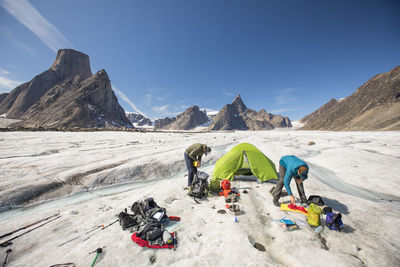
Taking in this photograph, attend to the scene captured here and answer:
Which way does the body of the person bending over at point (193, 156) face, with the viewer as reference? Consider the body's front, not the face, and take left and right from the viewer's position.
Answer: facing to the right of the viewer

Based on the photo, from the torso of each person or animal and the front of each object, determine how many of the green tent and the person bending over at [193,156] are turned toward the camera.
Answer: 1

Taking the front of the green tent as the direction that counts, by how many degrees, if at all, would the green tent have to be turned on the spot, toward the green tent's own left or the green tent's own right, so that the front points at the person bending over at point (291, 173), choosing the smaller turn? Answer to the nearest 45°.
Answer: approximately 45° to the green tent's own left

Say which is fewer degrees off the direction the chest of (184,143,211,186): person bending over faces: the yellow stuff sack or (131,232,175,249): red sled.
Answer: the yellow stuff sack

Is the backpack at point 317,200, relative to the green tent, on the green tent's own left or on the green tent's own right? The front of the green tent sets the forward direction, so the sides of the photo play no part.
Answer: on the green tent's own left

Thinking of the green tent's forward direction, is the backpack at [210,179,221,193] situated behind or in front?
in front

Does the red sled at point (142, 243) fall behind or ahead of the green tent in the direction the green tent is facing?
ahead

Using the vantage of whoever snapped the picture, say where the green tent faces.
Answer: facing the viewer

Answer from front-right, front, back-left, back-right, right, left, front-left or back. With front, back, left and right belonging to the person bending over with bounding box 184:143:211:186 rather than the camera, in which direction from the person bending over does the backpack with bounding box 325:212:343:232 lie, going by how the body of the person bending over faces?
front-right
